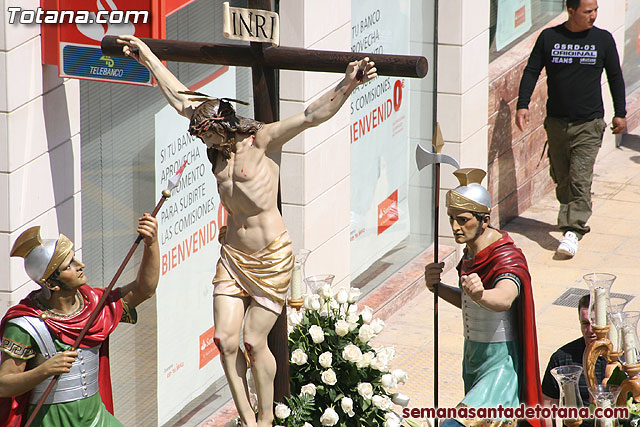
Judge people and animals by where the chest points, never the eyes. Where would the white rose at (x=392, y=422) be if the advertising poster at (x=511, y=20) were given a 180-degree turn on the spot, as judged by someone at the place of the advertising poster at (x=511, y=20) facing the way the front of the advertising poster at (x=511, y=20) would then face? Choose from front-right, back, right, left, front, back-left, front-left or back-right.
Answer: back-left

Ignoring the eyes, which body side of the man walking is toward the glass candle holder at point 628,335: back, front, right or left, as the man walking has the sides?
front

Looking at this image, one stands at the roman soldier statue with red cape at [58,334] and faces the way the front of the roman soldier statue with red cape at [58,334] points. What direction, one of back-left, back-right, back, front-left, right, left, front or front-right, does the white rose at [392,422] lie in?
front-left

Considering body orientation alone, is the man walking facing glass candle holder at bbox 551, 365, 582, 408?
yes

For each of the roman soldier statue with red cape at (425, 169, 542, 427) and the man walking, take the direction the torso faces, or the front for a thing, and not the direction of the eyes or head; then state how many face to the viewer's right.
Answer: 0

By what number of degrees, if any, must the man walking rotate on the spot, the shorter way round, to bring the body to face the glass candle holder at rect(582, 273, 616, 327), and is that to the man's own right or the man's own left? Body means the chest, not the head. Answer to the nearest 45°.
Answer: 0° — they already face it

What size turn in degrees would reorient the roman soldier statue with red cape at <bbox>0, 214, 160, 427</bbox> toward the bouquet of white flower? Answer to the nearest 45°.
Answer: approximately 45° to its left

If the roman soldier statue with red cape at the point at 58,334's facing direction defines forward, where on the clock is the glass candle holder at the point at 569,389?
The glass candle holder is roughly at 11 o'clock from the roman soldier statue with red cape.

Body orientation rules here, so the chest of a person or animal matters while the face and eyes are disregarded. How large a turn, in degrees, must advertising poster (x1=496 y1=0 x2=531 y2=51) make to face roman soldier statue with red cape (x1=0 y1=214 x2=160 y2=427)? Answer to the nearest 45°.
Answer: approximately 45° to its right

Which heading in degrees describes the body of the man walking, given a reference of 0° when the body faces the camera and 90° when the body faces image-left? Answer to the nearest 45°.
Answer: approximately 0°

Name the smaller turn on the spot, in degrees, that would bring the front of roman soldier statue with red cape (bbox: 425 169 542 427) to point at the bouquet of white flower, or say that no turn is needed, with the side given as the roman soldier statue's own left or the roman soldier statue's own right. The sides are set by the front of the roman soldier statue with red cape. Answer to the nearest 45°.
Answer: approximately 45° to the roman soldier statue's own right

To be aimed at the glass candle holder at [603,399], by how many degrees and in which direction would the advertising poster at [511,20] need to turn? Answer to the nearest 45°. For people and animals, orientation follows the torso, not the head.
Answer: approximately 45° to its right

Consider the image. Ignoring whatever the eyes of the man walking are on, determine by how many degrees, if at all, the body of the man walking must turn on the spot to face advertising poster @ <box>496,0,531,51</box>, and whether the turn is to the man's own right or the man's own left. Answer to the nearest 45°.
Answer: approximately 135° to the man's own right

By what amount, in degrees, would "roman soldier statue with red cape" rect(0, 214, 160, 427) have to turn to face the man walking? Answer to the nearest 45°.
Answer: approximately 90° to its left

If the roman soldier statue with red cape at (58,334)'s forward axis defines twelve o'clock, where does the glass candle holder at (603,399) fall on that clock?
The glass candle holder is roughly at 11 o'clock from the roman soldier statue with red cape.

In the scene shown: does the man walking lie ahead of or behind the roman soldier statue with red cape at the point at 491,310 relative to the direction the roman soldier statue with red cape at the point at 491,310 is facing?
behind

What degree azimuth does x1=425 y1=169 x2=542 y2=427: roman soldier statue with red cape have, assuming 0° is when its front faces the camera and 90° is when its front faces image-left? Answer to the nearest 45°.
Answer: approximately 45°
